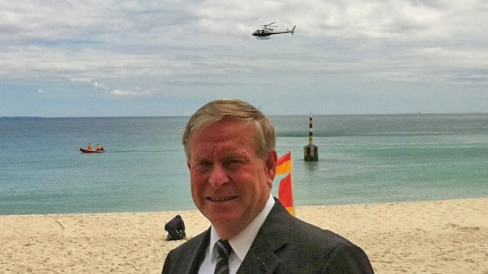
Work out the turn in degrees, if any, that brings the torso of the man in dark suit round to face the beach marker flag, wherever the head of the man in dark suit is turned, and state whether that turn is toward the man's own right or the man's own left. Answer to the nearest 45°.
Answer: approximately 135° to the man's own right

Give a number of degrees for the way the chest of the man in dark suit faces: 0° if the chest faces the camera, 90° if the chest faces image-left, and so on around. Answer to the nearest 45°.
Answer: approximately 45°
